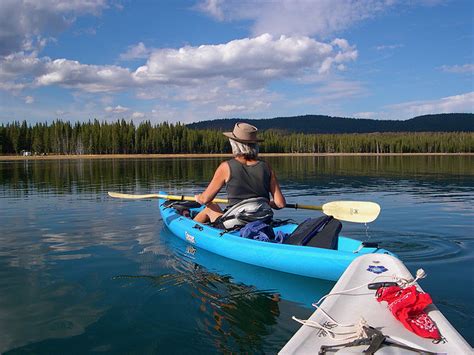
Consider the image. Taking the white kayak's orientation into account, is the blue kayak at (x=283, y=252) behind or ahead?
ahead

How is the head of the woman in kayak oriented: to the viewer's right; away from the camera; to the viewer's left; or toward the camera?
away from the camera

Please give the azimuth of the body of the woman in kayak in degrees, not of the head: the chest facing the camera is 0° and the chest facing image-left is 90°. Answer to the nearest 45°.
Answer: approximately 135°

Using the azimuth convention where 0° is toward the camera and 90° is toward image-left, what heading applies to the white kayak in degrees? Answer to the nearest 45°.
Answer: approximately 180°

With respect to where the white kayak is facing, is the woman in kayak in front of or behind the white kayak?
in front

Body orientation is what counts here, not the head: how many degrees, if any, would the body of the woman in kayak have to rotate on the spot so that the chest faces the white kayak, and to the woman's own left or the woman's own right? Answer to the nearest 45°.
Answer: approximately 135° to the woman's own left

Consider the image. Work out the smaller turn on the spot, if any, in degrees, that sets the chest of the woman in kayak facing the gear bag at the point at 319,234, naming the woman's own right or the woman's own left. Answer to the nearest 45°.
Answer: approximately 180°
